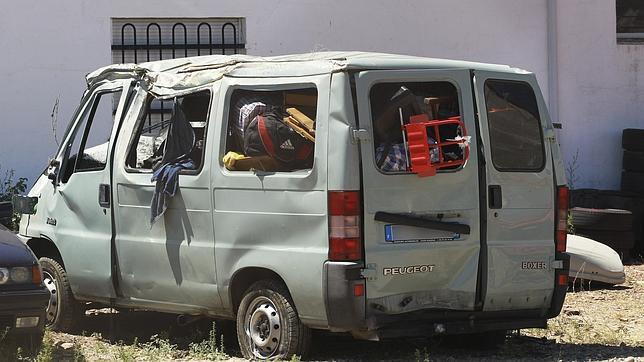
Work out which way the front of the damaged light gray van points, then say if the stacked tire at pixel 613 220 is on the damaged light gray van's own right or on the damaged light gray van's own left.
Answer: on the damaged light gray van's own right

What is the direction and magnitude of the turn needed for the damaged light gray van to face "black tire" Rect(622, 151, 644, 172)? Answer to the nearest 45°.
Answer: approximately 90° to its right

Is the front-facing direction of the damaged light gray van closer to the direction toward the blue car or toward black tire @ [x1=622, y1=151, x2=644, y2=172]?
the blue car

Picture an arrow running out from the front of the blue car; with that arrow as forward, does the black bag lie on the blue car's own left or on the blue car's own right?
on the blue car's own left

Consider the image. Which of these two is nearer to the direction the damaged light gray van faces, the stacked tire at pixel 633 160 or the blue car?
the blue car

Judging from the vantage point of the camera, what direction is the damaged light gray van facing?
facing away from the viewer and to the left of the viewer

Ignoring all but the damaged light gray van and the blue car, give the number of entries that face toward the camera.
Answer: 1

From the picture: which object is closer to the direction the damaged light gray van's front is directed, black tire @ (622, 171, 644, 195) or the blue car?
the blue car
